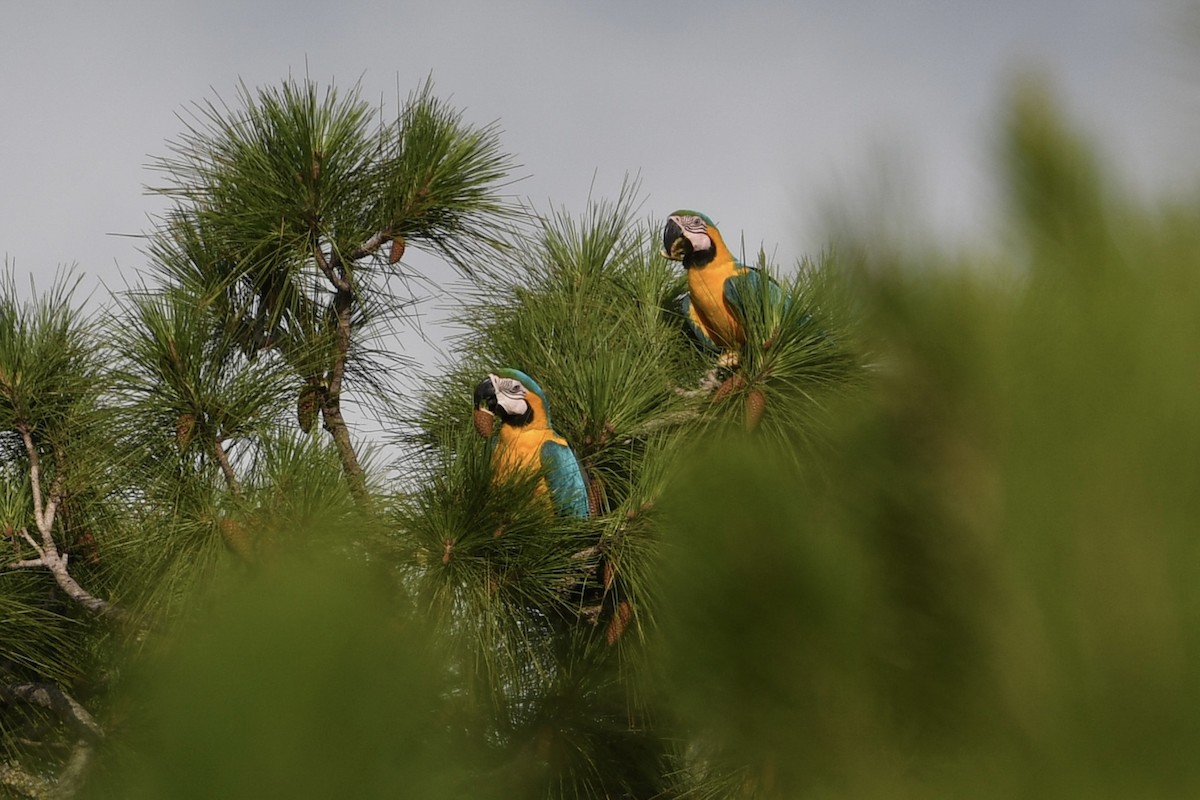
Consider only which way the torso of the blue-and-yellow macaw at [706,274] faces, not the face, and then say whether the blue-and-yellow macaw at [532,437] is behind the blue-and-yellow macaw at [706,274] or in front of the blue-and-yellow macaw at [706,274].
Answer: in front

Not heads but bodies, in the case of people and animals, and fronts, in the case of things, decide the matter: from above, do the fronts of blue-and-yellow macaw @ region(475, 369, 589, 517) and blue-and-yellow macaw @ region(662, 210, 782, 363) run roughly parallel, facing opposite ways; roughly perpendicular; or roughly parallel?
roughly parallel

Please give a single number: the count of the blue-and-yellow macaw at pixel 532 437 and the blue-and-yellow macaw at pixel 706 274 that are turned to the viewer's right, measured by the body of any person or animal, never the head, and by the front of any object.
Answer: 0

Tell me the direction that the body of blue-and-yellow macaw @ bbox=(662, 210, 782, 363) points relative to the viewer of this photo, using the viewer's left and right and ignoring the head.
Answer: facing the viewer and to the left of the viewer
